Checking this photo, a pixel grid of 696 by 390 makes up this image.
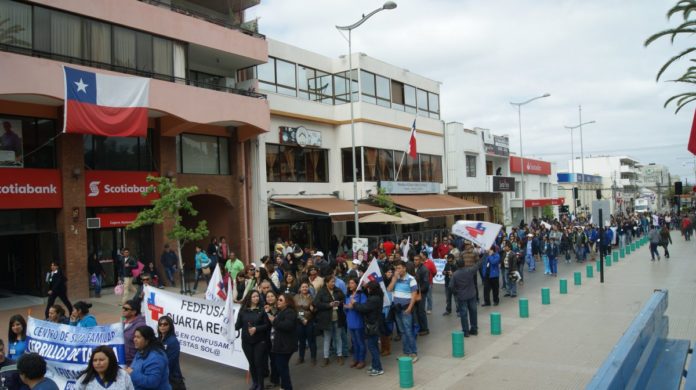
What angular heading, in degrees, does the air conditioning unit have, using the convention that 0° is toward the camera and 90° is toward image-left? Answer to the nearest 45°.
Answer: approximately 0°

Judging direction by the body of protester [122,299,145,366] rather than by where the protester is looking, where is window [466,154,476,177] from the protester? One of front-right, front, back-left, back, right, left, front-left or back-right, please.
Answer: back

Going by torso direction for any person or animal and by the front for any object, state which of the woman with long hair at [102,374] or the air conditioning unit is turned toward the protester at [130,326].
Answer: the air conditioning unit

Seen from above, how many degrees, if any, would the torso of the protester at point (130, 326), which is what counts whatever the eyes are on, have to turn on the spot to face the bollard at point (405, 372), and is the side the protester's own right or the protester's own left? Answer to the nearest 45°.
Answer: approximately 135° to the protester's own left

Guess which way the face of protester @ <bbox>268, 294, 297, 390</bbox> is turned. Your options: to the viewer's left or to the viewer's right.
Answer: to the viewer's left

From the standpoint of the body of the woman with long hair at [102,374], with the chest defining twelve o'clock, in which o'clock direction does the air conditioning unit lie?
The air conditioning unit is roughly at 6 o'clock from the woman with long hair.

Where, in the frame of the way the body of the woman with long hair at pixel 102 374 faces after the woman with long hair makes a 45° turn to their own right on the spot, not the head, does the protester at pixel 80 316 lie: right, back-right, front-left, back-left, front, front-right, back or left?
back-right

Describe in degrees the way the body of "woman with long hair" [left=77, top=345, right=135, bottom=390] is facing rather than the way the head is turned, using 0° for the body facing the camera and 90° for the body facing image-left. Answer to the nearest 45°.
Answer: approximately 0°

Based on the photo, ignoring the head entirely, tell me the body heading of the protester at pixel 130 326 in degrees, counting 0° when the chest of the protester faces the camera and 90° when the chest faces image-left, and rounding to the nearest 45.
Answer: approximately 45°

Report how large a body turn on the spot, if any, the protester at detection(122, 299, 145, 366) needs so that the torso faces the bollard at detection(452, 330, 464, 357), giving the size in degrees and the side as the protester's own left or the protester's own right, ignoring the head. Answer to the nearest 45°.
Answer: approximately 135° to the protester's own left

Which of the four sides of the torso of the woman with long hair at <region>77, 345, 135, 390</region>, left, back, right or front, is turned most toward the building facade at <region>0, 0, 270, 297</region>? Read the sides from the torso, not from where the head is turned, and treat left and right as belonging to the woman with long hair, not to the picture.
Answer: back

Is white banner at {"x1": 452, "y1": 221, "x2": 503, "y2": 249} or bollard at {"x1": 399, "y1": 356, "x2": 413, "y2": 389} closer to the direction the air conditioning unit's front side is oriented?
the bollard
